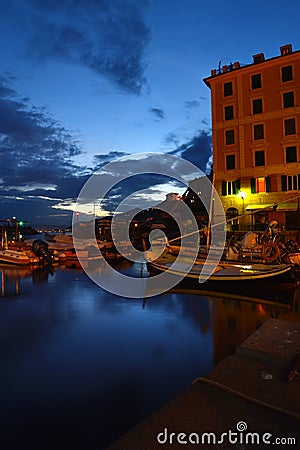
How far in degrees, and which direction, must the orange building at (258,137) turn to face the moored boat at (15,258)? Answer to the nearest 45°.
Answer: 0° — it already faces it
